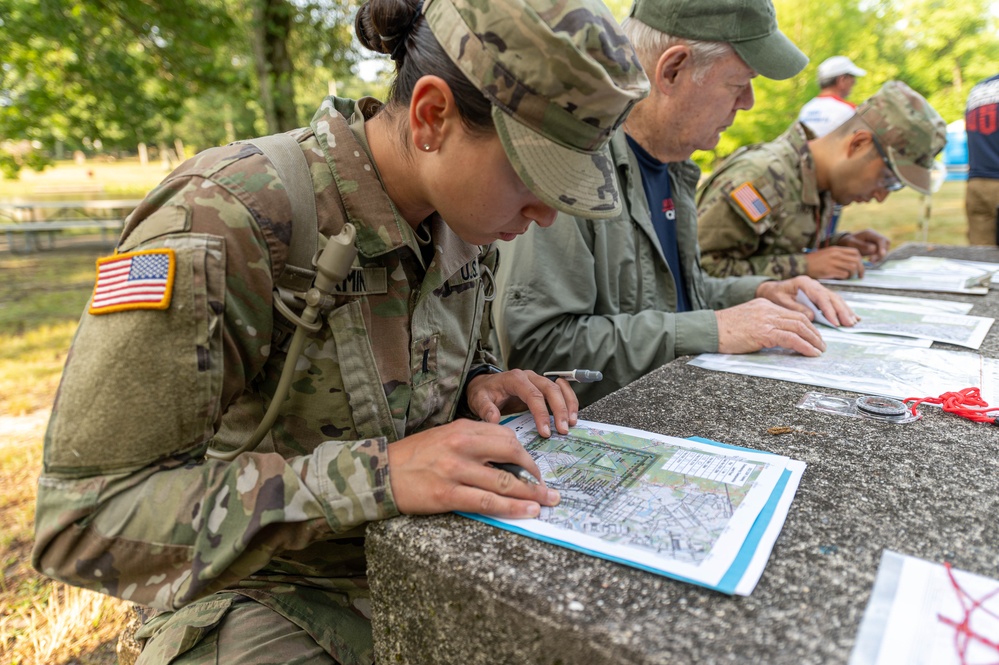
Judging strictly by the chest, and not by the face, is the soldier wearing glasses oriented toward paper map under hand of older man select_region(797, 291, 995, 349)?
no

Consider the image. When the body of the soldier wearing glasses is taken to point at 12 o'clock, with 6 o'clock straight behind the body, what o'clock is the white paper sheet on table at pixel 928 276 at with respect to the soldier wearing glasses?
The white paper sheet on table is roughly at 12 o'clock from the soldier wearing glasses.

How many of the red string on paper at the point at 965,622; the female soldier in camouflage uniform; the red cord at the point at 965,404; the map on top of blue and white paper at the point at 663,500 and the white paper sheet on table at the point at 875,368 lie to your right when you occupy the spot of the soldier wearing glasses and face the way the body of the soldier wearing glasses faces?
5

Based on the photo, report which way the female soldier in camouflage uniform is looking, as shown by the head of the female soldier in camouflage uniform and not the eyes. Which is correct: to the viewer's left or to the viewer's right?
to the viewer's right

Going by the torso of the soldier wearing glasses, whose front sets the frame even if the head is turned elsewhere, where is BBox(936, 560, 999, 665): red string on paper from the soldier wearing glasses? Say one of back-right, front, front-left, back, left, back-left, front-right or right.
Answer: right

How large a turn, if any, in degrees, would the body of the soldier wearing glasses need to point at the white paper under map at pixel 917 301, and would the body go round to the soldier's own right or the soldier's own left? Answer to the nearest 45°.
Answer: approximately 45° to the soldier's own right

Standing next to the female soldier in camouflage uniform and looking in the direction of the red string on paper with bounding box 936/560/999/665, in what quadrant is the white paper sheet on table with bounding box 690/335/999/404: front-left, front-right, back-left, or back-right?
front-left

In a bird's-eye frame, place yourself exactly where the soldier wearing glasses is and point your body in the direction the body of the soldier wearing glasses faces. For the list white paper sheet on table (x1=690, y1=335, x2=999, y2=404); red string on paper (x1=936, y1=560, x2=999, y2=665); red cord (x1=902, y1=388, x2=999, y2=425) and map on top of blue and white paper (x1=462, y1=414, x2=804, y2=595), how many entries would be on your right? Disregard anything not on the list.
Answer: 4

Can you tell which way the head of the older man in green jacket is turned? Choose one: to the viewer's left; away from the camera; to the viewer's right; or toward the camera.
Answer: to the viewer's right

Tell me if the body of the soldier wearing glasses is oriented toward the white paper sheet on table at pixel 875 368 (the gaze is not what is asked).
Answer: no

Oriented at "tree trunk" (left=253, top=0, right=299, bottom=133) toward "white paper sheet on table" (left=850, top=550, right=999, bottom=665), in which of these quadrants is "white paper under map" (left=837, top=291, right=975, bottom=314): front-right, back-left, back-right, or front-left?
front-left

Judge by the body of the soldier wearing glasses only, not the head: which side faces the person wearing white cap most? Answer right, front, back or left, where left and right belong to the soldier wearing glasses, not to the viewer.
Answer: left

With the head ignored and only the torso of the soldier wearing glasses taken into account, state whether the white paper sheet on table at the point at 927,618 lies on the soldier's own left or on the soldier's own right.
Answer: on the soldier's own right

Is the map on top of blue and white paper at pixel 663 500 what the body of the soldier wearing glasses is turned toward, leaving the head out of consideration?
no

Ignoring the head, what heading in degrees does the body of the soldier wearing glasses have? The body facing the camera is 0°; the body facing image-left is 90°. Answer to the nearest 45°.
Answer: approximately 270°

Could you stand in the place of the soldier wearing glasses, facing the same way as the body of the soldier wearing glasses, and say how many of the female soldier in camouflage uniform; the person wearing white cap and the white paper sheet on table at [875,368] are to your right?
2

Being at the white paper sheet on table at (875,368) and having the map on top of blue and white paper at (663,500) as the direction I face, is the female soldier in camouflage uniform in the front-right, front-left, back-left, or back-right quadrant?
front-right
